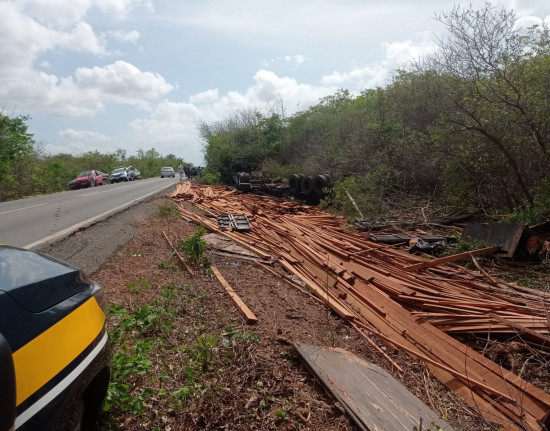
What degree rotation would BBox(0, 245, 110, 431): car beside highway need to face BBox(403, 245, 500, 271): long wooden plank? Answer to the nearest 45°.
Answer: approximately 45° to its right

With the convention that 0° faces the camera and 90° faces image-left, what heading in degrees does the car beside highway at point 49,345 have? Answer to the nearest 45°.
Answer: approximately 225°

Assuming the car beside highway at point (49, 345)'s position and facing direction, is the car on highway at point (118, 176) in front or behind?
in front

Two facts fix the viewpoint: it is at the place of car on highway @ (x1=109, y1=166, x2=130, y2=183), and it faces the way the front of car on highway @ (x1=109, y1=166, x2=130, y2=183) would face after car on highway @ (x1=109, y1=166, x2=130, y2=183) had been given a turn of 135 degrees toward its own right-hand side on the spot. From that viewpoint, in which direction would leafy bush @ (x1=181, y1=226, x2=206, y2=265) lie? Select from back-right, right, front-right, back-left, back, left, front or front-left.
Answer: back

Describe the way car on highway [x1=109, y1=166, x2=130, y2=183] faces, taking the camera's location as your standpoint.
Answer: facing the viewer and to the left of the viewer

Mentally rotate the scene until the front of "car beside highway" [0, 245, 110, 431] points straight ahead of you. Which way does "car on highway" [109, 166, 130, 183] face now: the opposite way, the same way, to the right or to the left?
the opposite way

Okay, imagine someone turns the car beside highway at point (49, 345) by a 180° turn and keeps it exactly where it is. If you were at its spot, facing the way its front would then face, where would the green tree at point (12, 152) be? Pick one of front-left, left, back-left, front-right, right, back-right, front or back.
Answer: back-right

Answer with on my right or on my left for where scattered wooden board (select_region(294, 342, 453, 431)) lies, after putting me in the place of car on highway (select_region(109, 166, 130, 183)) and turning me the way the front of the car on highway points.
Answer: on my left

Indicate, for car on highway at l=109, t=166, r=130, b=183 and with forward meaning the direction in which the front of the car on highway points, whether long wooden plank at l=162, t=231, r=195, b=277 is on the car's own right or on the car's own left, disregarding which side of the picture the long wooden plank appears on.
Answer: on the car's own left

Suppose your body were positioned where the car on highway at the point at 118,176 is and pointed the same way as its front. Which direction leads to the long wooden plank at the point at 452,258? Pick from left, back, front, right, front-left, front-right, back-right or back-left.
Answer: front-left

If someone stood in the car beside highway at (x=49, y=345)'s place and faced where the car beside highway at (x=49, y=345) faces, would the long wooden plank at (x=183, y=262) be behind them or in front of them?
in front

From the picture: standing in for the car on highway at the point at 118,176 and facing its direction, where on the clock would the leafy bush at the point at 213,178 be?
The leafy bush is roughly at 10 o'clock from the car on highway.
